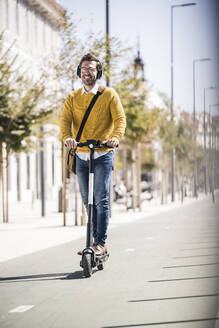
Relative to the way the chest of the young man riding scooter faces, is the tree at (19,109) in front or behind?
behind

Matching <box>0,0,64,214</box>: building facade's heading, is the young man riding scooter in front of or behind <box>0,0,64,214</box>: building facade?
in front

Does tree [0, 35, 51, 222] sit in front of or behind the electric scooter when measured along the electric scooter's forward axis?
behind

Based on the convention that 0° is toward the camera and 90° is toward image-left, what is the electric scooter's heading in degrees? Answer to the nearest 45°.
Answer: approximately 0°

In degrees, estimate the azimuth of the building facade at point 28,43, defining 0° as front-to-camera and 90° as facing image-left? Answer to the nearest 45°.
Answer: approximately 315°

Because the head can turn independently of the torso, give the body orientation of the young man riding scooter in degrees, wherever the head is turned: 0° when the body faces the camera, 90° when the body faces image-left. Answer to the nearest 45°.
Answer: approximately 0°
